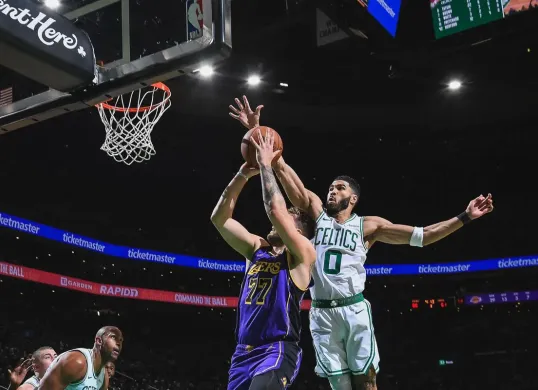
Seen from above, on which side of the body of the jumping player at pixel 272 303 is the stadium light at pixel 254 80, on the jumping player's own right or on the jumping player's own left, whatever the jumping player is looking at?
on the jumping player's own right

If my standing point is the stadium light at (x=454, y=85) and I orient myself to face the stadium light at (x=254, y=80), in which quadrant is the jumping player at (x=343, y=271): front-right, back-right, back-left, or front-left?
front-left

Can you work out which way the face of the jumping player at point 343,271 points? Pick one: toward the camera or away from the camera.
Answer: toward the camera
